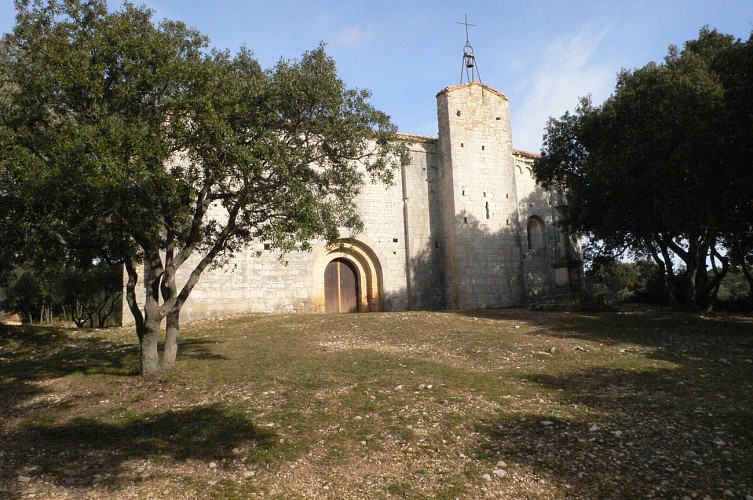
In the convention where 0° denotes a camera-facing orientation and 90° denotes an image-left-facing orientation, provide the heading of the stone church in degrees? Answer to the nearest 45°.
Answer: approximately 0°

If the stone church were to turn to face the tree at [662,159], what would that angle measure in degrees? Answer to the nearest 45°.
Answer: approximately 45° to its left

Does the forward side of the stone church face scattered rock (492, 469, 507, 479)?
yes

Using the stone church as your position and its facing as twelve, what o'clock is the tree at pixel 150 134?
The tree is roughly at 1 o'clock from the stone church.

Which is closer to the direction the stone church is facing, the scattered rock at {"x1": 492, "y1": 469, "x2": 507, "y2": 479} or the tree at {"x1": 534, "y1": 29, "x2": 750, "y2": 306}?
the scattered rock

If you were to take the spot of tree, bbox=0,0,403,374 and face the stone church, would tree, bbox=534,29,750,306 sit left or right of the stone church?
right
